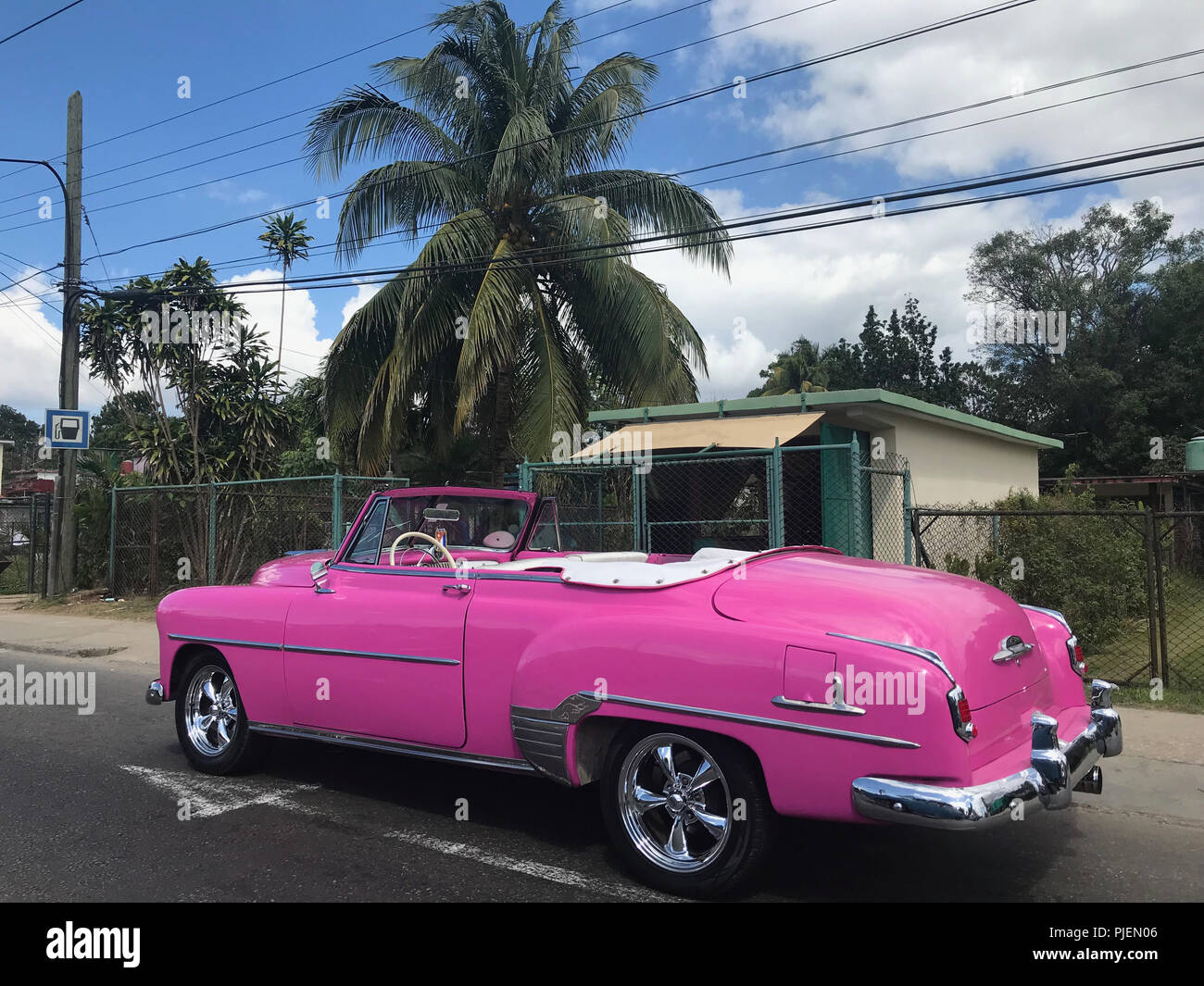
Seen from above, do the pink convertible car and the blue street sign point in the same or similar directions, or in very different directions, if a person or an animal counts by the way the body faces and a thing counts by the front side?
very different directions

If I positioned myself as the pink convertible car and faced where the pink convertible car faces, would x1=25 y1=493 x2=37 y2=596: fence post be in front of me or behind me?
in front

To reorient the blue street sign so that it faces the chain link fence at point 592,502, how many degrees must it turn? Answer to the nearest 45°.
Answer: approximately 45° to its left

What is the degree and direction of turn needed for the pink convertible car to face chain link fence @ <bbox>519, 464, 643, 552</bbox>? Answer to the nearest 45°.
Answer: approximately 45° to its right

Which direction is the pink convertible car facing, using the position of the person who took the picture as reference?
facing away from the viewer and to the left of the viewer

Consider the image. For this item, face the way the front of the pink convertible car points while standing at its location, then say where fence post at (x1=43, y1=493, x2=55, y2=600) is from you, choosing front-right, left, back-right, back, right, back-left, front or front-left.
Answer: front

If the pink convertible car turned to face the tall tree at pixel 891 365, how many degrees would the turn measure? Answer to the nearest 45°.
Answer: approximately 45° to its right

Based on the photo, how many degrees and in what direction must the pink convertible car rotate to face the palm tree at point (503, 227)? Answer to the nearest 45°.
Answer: approximately 45° to its right

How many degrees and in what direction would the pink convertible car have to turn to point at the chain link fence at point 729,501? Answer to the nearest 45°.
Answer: approximately 45° to its right

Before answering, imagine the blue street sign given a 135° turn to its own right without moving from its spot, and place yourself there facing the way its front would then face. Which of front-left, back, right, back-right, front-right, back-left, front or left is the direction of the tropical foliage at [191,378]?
right

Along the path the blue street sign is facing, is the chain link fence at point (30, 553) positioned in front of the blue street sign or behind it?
behind

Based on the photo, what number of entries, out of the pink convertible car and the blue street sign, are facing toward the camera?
1

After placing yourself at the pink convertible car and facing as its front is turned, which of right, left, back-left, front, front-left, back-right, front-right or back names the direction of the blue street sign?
front

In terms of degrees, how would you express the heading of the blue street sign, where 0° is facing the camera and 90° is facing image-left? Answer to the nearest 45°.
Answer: approximately 0°
